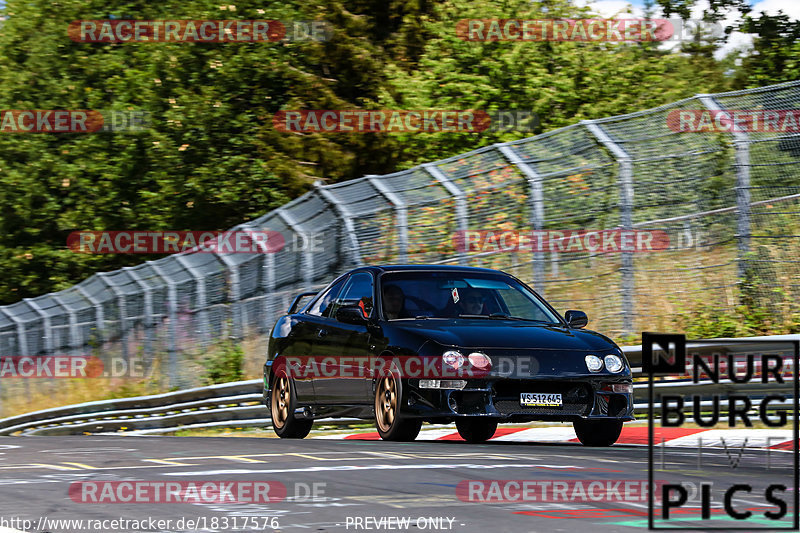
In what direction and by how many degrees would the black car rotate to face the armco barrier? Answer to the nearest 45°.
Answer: approximately 180°

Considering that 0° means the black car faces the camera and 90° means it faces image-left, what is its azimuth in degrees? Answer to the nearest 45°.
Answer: approximately 315°
